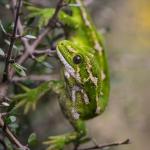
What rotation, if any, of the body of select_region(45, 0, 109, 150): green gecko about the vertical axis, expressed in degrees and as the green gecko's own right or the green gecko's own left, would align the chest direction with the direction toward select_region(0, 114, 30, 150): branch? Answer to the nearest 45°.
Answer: approximately 45° to the green gecko's own left

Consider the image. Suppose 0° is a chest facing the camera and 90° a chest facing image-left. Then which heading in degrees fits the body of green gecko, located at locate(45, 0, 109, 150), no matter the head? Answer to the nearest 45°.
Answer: approximately 90°
